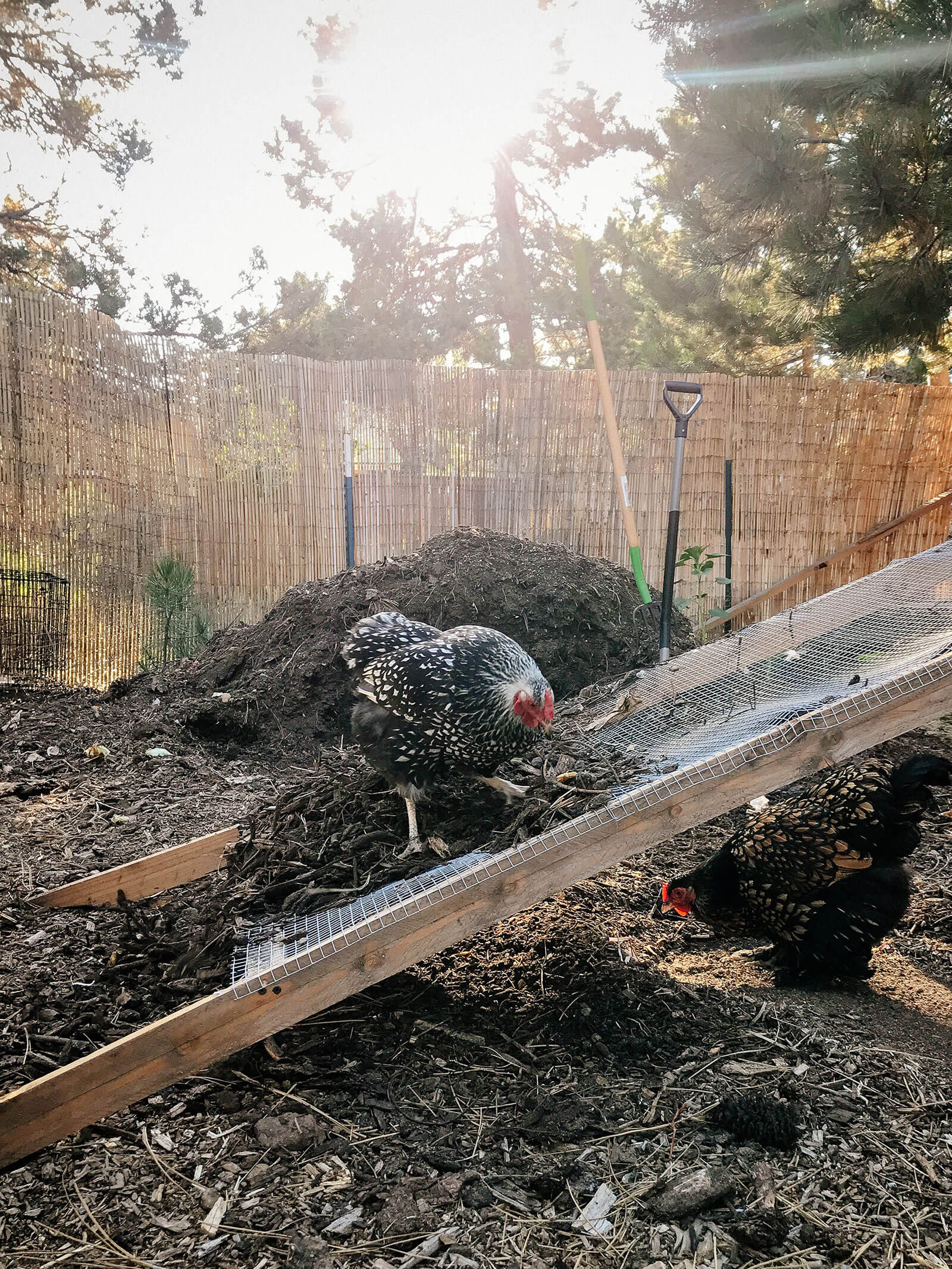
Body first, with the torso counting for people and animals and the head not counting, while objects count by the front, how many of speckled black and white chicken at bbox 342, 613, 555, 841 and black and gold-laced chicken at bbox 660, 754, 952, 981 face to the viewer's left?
1

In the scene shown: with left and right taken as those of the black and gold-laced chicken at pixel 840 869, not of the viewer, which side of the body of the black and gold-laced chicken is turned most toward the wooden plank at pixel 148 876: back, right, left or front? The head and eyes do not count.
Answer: front

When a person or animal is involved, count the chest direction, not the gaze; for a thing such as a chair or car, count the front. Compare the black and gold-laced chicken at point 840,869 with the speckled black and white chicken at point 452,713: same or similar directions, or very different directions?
very different directions

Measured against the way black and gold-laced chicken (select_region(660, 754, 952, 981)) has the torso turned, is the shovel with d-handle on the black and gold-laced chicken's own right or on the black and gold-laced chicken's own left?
on the black and gold-laced chicken's own right

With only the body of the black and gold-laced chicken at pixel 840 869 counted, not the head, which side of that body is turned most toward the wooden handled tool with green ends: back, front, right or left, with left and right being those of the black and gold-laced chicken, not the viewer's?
right

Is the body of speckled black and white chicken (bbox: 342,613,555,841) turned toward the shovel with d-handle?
no

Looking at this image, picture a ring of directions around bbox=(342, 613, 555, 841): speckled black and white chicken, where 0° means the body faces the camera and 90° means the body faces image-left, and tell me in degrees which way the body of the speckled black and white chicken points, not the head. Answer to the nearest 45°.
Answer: approximately 315°

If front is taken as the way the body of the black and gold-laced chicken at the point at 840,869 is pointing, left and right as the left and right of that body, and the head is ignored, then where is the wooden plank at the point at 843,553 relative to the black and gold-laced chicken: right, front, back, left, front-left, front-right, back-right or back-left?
right

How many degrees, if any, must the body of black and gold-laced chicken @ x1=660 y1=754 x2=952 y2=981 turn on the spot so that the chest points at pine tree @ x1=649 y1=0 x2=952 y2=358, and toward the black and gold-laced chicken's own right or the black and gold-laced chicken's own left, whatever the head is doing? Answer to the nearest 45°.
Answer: approximately 90° to the black and gold-laced chicken's own right

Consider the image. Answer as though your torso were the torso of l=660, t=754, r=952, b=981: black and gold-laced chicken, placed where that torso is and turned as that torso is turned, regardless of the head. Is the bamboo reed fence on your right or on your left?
on your right

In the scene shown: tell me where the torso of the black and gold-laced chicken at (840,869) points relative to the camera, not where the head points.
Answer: to the viewer's left
